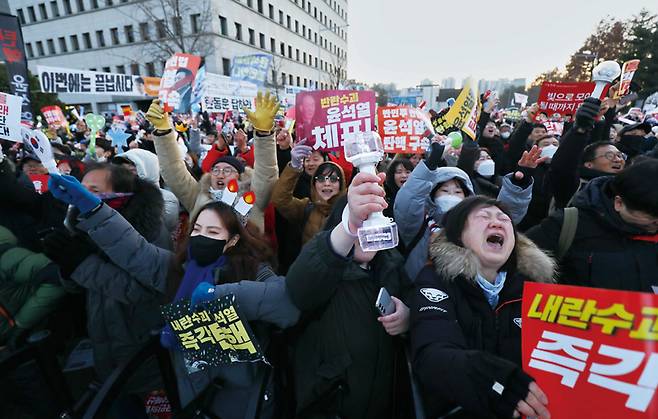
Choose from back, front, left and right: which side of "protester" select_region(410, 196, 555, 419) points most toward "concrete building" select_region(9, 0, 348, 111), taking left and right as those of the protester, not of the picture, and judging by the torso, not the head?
back

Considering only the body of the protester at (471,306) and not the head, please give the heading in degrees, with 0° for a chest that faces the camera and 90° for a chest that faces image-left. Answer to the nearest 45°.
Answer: approximately 315°
